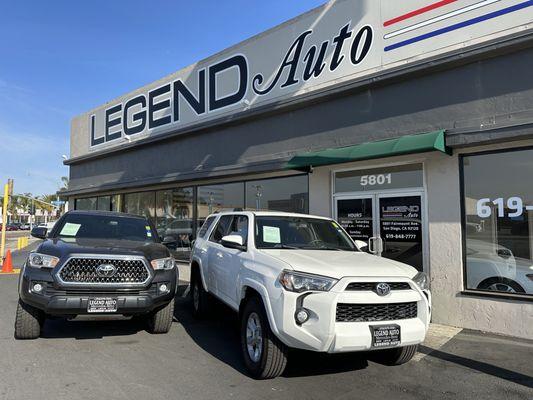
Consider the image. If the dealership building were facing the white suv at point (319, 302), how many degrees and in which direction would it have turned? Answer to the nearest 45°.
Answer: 0° — it already faces it

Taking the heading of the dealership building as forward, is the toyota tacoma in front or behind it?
in front

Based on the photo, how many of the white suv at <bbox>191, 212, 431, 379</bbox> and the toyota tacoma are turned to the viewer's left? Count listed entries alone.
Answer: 0

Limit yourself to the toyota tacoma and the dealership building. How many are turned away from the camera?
0

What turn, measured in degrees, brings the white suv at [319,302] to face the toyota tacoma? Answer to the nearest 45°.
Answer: approximately 135° to its right

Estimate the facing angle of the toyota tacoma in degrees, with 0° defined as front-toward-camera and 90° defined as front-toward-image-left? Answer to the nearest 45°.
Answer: approximately 0°
